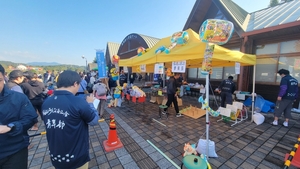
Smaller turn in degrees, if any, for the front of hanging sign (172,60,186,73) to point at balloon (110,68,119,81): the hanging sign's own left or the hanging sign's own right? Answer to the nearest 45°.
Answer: approximately 135° to the hanging sign's own right

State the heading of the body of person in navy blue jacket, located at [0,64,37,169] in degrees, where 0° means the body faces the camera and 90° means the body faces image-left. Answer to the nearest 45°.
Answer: approximately 45°

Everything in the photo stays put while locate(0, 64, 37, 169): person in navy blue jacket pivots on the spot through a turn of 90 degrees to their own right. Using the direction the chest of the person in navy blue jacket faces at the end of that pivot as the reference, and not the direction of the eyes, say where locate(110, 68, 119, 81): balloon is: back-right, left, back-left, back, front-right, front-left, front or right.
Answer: right
